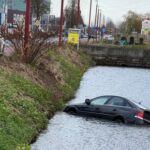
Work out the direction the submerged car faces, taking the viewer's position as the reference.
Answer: facing away from the viewer and to the left of the viewer
